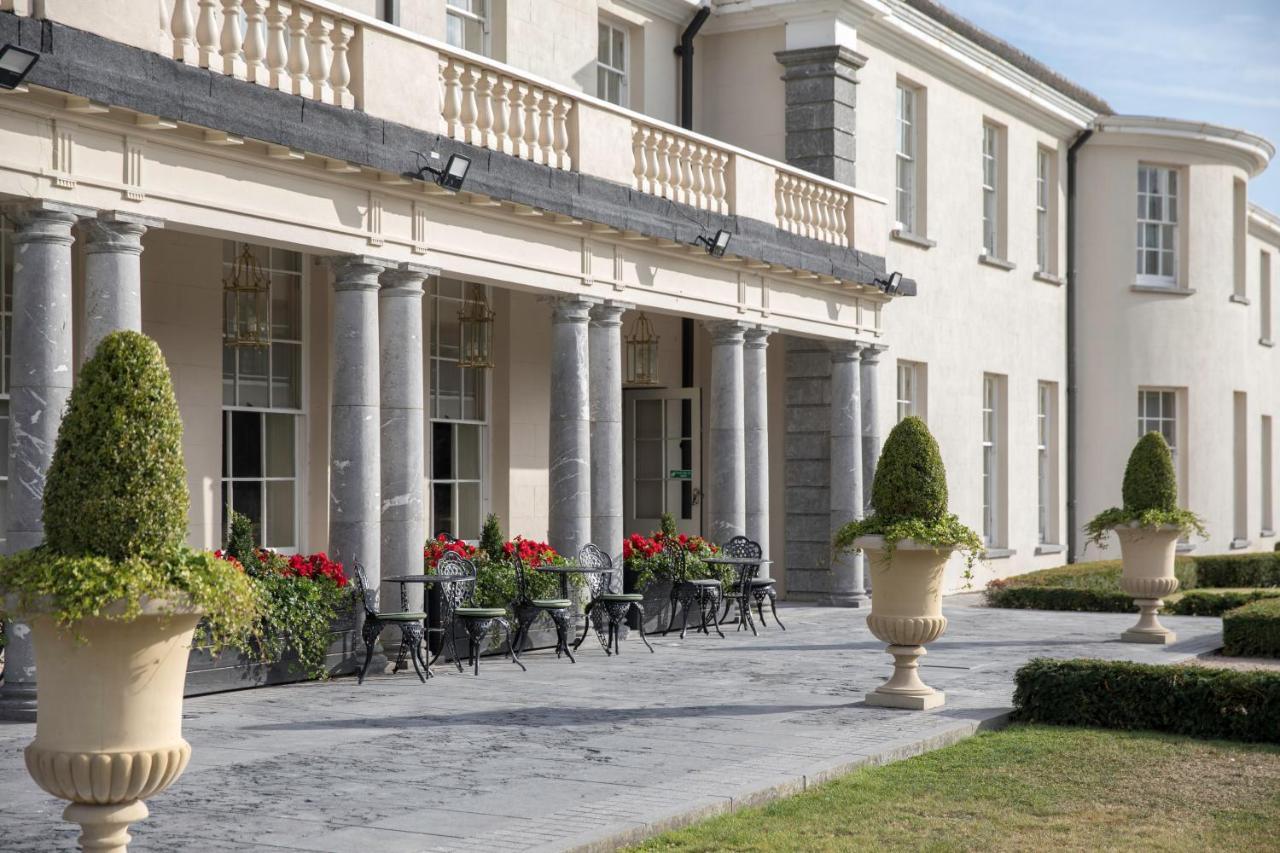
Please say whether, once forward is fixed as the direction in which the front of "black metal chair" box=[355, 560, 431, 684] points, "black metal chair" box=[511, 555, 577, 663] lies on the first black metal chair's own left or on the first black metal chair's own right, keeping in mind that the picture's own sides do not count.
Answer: on the first black metal chair's own left

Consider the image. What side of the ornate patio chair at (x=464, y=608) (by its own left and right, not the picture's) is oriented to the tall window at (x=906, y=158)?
left

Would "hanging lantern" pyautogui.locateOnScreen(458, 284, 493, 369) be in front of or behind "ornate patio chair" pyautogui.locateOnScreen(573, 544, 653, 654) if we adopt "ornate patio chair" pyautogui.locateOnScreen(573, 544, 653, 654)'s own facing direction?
behind

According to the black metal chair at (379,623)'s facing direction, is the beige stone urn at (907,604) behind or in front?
in front

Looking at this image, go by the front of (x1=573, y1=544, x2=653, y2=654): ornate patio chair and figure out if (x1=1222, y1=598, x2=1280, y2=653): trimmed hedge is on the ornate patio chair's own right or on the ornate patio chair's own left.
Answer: on the ornate patio chair's own left

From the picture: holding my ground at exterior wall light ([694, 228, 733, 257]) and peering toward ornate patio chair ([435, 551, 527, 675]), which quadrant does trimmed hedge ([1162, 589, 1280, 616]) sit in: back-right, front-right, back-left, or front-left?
back-left

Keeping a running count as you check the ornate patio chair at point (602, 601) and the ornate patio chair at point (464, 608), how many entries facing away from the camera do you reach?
0

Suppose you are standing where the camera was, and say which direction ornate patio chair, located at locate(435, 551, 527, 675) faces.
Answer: facing the viewer and to the right of the viewer

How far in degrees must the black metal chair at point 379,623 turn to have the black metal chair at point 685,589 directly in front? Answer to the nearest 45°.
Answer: approximately 45° to its left

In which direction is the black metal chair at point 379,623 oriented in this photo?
to the viewer's right

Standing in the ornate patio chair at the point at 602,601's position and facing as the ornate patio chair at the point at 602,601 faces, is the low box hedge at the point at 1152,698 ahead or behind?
ahead
